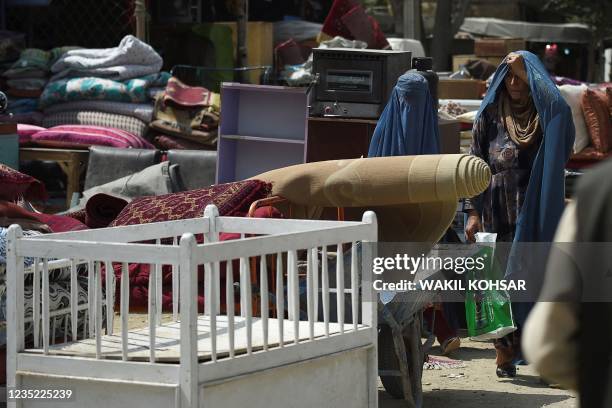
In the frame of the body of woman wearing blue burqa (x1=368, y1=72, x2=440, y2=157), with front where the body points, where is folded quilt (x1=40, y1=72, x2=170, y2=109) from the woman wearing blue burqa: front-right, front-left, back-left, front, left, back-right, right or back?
back-right

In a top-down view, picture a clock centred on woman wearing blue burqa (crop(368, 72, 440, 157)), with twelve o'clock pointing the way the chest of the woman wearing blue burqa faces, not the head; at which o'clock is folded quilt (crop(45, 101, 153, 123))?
The folded quilt is roughly at 5 o'clock from the woman wearing blue burqa.

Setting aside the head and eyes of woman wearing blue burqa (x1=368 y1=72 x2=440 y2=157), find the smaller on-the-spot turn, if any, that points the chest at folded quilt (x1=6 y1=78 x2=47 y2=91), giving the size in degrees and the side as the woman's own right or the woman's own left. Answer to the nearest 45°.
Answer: approximately 135° to the woman's own right

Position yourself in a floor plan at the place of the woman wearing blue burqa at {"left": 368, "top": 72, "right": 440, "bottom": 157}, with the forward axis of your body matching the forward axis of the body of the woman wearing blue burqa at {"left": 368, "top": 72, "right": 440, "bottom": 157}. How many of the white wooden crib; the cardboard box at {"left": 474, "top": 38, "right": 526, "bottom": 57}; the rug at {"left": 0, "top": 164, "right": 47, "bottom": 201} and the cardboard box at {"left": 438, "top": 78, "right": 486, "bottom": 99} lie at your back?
2

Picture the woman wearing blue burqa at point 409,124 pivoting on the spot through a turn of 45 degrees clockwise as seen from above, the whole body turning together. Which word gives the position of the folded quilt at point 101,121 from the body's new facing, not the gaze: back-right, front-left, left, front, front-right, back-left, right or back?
right

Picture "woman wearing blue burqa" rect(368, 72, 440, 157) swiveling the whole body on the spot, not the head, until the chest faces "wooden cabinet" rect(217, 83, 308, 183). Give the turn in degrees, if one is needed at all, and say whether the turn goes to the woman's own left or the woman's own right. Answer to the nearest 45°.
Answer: approximately 135° to the woman's own right

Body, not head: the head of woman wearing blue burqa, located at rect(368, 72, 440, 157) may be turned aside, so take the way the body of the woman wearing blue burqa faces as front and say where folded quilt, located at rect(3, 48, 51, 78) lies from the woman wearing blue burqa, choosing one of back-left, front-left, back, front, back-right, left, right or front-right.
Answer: back-right

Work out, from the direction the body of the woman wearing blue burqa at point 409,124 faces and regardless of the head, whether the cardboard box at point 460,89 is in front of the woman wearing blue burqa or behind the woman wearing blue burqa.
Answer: behind

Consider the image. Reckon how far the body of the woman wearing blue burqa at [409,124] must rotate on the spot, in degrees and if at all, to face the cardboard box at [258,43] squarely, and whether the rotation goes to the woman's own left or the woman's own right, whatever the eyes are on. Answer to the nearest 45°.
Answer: approximately 180°

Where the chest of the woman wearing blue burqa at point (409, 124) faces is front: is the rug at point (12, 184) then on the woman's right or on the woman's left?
on the woman's right

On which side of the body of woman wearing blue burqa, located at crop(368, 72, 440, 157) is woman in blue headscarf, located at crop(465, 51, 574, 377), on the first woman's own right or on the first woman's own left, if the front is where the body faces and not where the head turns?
on the first woman's own left
